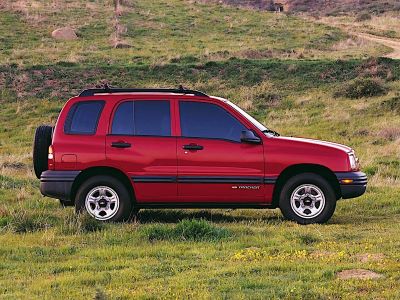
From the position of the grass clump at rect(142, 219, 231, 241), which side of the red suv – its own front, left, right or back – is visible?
right

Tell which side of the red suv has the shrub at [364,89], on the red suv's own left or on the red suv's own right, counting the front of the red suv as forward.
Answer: on the red suv's own left

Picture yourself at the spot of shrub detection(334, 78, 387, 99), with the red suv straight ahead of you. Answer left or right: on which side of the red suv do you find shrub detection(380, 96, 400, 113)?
left

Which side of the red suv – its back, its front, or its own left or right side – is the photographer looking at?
right

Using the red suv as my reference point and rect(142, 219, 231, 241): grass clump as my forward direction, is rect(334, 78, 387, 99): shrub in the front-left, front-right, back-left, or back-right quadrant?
back-left

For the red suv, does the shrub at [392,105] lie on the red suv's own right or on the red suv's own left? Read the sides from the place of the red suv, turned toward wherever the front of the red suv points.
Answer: on the red suv's own left
